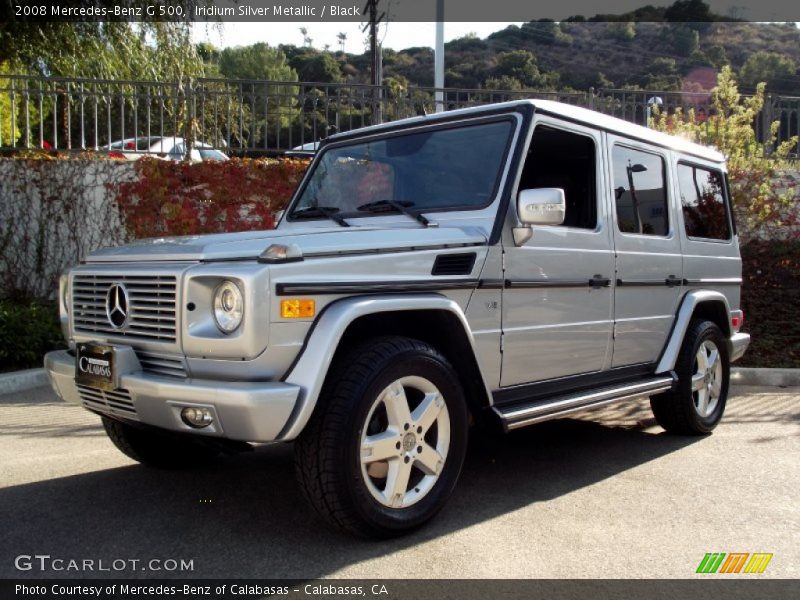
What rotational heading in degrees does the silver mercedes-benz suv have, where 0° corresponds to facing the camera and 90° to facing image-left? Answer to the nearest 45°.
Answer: approximately 45°

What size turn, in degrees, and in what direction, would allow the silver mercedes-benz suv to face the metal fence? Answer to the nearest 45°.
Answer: approximately 135° to its right
